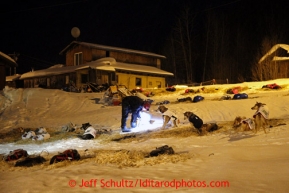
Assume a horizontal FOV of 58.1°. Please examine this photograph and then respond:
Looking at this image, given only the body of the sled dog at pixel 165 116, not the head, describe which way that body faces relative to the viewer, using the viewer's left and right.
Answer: facing to the left of the viewer
